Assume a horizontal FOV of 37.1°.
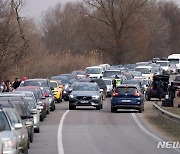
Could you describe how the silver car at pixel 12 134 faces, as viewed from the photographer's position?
facing the viewer and to the left of the viewer

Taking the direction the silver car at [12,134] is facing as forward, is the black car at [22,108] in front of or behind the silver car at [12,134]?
behind

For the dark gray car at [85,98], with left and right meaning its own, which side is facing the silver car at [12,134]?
front

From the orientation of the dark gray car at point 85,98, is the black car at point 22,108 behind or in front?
in front

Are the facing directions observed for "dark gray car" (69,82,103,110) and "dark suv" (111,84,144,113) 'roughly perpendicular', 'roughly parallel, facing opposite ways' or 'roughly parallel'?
roughly parallel, facing opposite ways

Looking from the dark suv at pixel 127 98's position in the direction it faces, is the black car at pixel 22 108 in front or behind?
behind

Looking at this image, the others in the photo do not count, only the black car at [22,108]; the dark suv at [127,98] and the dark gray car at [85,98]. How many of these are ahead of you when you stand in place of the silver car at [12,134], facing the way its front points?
0

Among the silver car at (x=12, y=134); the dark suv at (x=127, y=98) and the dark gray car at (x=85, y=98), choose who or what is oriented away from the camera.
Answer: the dark suv

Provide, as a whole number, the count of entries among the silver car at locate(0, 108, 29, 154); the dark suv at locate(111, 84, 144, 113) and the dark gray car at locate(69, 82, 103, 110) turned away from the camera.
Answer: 1

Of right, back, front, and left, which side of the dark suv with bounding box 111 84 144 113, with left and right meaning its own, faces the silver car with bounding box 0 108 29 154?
back

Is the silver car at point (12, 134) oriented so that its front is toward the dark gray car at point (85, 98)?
no

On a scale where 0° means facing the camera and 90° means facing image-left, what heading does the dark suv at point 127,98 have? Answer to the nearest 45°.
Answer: approximately 180°

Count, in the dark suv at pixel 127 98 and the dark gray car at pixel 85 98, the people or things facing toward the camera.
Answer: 1

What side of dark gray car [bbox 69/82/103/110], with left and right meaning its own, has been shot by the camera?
front
